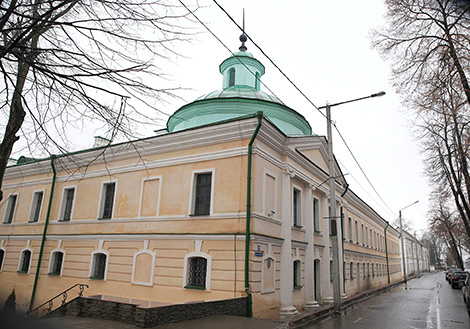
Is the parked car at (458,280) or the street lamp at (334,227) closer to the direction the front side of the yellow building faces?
the street lamp

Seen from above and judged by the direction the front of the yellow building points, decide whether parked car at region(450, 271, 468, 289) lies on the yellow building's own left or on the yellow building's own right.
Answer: on the yellow building's own left
